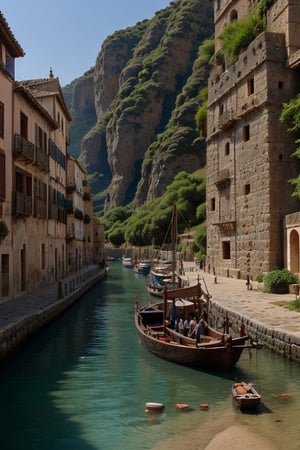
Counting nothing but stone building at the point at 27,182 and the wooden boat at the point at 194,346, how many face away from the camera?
0

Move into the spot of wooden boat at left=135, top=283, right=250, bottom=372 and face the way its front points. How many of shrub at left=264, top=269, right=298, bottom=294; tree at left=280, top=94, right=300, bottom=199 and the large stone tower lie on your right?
0

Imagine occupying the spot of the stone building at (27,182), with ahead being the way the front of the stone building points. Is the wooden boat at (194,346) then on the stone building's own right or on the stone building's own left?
on the stone building's own right

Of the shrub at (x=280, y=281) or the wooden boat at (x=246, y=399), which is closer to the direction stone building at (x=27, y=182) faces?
the shrub

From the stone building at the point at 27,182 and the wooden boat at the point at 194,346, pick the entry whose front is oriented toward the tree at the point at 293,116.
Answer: the stone building

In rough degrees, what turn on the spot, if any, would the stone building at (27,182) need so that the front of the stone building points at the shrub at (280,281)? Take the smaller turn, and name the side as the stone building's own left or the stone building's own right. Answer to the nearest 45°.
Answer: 0° — it already faces it

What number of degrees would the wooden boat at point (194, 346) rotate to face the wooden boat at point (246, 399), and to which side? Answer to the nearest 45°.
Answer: approximately 45° to its right

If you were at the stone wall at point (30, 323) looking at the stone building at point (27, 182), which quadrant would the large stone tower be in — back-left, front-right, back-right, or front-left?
front-right

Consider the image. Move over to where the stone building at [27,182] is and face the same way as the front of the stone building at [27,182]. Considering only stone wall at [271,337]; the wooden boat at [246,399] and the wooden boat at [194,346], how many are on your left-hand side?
0

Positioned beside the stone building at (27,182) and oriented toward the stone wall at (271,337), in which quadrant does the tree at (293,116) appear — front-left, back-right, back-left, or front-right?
front-left

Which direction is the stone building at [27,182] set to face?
to the viewer's right

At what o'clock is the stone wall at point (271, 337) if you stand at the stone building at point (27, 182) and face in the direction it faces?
The stone wall is roughly at 2 o'clock from the stone building.
